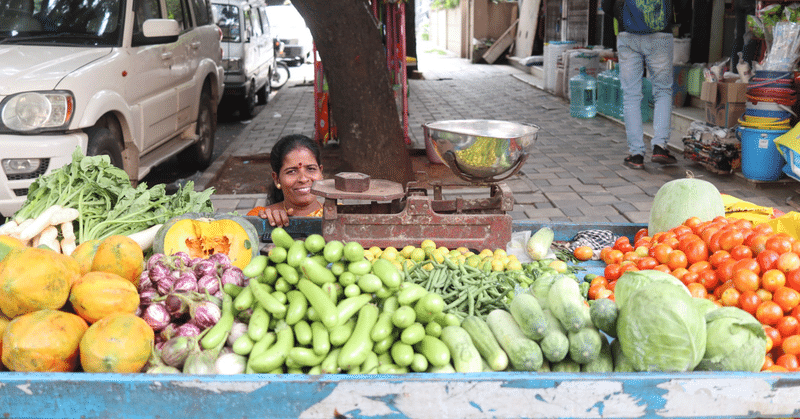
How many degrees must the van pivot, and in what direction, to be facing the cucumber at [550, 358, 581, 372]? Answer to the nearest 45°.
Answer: approximately 45° to its left

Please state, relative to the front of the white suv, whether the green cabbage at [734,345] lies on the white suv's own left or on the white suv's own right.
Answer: on the white suv's own left

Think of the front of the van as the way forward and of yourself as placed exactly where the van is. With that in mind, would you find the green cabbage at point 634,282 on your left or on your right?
on your left

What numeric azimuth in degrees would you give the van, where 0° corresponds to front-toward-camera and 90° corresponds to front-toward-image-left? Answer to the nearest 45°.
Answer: approximately 45°

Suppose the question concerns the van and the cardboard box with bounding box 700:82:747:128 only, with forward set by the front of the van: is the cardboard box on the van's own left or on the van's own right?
on the van's own left

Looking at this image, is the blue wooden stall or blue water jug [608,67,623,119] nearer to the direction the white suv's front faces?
the blue wooden stall

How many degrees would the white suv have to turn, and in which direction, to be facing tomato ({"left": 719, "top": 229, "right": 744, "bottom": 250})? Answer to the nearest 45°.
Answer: approximately 90° to its left

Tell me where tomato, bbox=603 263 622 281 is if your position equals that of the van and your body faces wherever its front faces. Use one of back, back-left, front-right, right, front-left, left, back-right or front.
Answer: front-left

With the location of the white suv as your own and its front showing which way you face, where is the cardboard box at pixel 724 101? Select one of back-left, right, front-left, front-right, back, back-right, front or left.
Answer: back-left
